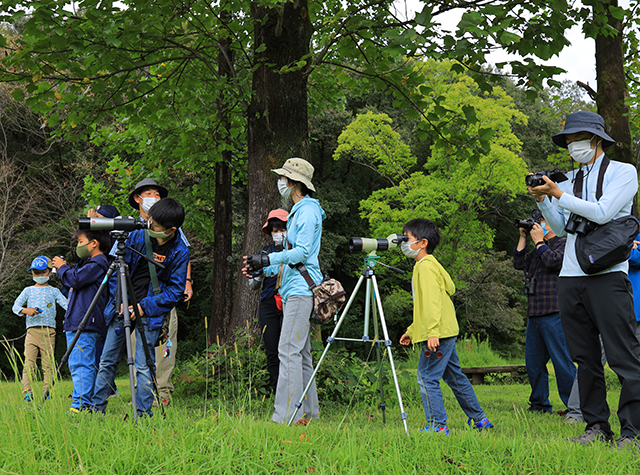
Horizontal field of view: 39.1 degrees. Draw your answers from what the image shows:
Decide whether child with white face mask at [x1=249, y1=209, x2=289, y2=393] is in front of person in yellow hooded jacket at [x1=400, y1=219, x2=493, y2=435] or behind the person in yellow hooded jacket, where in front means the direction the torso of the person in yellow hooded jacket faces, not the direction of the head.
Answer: in front

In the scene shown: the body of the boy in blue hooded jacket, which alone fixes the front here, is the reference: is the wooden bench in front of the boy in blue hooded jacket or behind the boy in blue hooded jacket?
behind

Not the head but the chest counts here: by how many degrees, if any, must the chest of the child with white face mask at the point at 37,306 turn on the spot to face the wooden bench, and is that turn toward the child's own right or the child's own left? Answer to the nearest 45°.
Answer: approximately 90° to the child's own left

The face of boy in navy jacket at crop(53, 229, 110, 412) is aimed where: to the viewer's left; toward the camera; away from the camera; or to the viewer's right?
to the viewer's left

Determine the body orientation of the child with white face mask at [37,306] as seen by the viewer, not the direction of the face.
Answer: toward the camera

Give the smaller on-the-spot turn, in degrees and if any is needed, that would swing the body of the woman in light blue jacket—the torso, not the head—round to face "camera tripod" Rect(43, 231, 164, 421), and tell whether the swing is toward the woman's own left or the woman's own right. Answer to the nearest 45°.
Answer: approximately 45° to the woman's own left

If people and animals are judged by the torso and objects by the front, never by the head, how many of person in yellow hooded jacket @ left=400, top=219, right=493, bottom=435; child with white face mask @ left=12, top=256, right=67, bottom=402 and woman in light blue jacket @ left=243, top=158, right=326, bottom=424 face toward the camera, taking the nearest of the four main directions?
1

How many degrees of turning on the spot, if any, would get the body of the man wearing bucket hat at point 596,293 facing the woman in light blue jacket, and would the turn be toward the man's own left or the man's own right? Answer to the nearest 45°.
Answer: approximately 45° to the man's own right

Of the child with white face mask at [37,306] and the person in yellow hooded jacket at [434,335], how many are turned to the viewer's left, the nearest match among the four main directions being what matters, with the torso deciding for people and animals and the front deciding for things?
1

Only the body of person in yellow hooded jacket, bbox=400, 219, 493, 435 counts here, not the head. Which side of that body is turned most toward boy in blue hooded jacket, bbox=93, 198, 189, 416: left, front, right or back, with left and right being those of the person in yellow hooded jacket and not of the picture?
front

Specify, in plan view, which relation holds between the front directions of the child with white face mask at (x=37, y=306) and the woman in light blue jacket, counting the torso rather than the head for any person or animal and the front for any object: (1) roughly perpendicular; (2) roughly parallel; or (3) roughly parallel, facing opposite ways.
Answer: roughly perpendicular

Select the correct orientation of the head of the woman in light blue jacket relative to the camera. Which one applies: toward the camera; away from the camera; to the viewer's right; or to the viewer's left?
to the viewer's left

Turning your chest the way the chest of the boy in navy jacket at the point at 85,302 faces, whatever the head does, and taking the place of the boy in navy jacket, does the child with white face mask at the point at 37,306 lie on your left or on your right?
on your right
